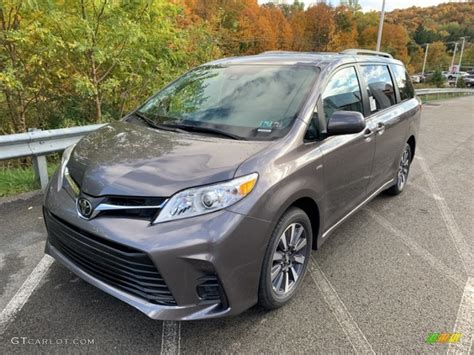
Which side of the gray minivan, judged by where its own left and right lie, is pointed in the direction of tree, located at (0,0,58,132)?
right

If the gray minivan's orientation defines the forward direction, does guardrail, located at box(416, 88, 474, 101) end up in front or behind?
behind

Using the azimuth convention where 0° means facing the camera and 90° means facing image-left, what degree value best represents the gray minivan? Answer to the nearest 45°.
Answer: approximately 45°
